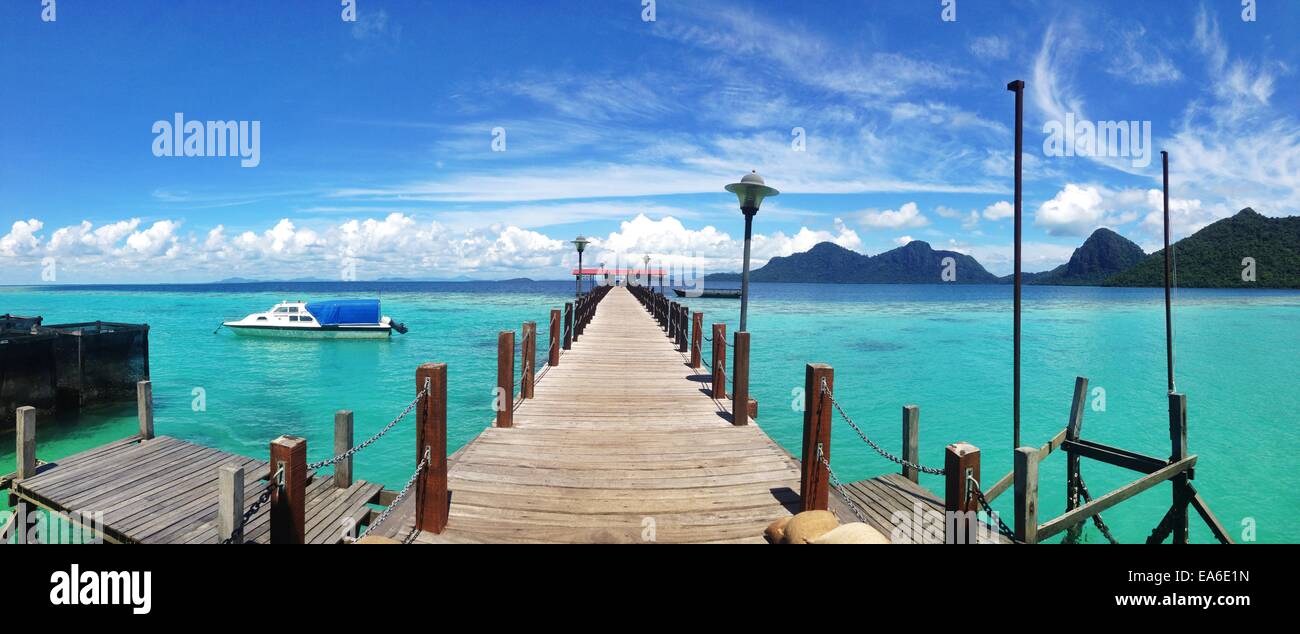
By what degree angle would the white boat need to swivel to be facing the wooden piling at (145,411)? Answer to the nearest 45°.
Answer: approximately 90° to its left

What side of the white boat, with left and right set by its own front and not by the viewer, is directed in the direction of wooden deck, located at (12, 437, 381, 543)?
left

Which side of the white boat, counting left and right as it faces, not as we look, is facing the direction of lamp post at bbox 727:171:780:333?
left

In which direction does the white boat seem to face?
to the viewer's left
